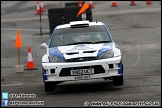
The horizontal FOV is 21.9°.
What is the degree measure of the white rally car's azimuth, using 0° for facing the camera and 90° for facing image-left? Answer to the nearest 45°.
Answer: approximately 0°
